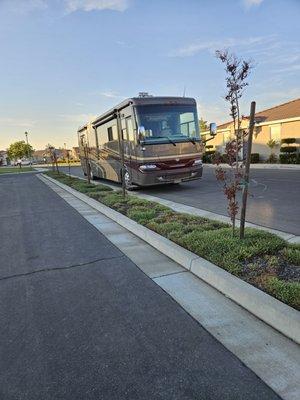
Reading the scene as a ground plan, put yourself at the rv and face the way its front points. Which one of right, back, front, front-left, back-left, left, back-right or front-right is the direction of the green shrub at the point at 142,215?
front-right

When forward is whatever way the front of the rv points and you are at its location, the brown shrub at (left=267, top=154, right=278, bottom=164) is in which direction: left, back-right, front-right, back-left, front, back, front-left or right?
left

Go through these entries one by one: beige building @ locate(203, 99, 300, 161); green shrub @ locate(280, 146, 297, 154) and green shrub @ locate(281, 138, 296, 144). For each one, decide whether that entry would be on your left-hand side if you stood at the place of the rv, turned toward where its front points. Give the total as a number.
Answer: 3

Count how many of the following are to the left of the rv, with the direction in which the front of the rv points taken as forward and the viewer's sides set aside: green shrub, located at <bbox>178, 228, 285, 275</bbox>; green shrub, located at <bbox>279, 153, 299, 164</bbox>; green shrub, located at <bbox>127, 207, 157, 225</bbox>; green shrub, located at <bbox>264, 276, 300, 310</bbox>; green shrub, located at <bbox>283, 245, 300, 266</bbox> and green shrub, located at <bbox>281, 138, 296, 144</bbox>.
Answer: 2

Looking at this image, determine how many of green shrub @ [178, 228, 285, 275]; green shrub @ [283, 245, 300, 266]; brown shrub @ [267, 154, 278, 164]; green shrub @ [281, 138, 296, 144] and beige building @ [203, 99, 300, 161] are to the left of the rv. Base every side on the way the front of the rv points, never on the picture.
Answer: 3

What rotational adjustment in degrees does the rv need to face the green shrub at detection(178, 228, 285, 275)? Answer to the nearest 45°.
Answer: approximately 45° to its right

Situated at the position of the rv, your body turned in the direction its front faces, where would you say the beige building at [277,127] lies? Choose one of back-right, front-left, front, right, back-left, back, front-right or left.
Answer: left

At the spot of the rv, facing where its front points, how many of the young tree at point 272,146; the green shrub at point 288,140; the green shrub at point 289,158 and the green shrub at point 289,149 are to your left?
4

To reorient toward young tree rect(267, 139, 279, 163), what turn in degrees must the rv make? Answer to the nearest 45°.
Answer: approximately 90° to its left

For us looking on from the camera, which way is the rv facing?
facing the viewer and to the right of the viewer

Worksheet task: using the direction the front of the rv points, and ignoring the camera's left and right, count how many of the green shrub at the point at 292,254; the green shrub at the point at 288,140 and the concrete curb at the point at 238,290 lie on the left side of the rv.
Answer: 1

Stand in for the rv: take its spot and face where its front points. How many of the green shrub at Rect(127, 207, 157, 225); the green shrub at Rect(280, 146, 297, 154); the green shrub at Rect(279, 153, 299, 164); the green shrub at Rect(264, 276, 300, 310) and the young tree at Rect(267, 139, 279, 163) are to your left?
3

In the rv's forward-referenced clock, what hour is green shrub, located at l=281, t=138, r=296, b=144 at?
The green shrub is roughly at 9 o'clock from the rv.

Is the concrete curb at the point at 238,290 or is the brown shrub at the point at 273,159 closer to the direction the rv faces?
the concrete curb

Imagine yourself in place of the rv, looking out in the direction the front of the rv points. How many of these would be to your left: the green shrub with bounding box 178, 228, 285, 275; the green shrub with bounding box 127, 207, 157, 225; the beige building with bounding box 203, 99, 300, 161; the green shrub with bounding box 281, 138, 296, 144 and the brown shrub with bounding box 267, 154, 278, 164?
3

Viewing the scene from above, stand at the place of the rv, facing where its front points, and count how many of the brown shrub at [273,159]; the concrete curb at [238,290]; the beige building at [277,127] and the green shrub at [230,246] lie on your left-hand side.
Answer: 2
